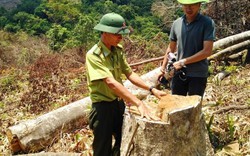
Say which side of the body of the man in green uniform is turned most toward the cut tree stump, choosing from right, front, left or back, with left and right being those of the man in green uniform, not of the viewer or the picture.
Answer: front

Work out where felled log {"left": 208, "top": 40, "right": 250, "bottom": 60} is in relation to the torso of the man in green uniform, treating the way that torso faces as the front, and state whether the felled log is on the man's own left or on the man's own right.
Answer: on the man's own left

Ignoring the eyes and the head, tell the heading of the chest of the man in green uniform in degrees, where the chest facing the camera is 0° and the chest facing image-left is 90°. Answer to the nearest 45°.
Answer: approximately 315°

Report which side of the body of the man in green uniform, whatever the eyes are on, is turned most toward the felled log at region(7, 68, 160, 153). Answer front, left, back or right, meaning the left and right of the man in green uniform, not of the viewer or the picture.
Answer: back

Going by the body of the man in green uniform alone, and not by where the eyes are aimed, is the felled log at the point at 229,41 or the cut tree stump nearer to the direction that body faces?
the cut tree stump

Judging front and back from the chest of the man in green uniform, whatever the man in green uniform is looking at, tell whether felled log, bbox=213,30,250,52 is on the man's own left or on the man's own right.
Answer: on the man's own left
